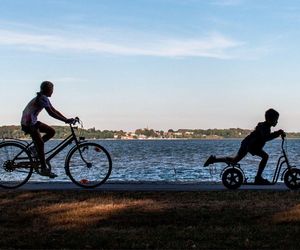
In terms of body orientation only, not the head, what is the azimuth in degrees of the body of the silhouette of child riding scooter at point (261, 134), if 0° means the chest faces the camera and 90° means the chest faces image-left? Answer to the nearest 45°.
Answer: approximately 270°

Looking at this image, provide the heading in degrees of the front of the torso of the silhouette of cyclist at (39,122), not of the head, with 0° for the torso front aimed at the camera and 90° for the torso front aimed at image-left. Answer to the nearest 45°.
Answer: approximately 270°

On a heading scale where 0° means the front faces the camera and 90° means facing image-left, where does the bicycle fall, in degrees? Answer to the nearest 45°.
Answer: approximately 270°

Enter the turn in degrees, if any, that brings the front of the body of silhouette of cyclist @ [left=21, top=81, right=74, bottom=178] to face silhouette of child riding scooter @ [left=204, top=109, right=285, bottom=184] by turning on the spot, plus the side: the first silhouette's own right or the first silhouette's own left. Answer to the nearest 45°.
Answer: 0° — they already face them

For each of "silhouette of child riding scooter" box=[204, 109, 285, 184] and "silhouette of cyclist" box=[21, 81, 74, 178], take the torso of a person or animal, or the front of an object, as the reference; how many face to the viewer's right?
2

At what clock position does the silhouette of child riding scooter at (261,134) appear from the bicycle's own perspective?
The silhouette of child riding scooter is roughly at 12 o'clock from the bicycle.

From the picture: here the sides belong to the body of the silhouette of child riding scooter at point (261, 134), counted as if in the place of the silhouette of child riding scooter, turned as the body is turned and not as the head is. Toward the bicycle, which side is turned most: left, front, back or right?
back
